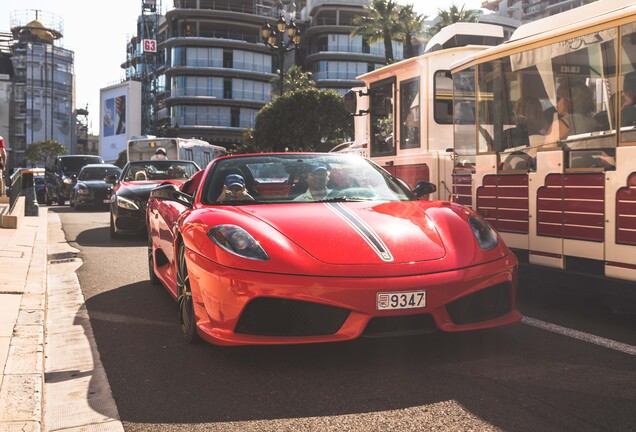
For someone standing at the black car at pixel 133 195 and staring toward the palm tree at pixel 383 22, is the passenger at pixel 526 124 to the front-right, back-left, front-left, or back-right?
back-right

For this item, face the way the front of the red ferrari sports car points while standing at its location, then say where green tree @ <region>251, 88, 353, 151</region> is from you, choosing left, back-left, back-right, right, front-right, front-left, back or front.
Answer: back-left

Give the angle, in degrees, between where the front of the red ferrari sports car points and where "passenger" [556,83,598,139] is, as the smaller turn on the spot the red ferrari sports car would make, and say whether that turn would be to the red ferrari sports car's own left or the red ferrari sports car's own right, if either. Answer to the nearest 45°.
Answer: approximately 90° to the red ferrari sports car's own left

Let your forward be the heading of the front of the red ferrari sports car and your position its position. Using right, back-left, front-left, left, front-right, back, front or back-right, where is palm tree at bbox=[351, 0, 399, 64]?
back-left

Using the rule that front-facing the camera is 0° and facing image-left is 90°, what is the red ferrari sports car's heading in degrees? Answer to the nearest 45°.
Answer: approximately 315°

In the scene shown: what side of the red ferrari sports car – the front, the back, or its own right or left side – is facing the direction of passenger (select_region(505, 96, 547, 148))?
left
